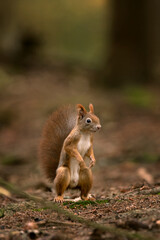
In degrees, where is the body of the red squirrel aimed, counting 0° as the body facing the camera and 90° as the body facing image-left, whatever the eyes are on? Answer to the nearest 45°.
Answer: approximately 315°

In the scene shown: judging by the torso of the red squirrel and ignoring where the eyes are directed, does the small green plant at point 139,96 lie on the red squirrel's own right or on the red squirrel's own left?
on the red squirrel's own left

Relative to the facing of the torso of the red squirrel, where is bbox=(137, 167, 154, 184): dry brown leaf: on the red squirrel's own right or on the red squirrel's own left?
on the red squirrel's own left

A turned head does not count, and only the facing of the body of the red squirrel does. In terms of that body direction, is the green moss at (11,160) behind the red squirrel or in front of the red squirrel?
behind
